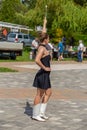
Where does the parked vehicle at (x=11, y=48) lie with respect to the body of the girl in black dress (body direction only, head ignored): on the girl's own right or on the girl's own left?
on the girl's own left
